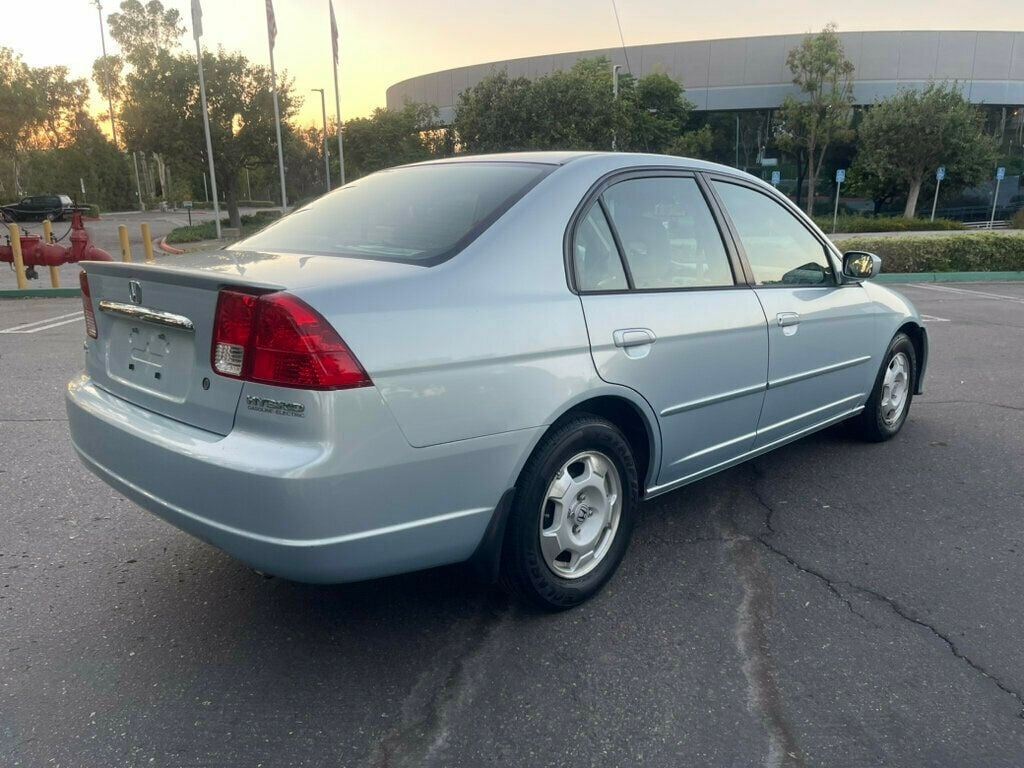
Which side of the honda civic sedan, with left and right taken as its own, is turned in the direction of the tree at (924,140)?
front

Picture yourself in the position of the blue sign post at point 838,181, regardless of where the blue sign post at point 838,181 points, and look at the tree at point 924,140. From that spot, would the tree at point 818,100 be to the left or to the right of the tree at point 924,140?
left

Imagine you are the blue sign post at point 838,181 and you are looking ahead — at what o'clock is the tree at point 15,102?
The tree is roughly at 3 o'clock from the blue sign post.

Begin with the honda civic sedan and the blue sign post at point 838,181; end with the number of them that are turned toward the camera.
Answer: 1

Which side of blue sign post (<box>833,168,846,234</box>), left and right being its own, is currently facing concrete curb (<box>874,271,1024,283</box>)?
front

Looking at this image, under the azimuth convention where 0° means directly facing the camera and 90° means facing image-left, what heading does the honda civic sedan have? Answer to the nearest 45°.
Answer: approximately 225°

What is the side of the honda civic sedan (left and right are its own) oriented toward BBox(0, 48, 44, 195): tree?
left

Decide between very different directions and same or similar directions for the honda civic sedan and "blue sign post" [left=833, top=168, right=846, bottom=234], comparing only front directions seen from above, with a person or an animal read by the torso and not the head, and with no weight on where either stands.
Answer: very different directions

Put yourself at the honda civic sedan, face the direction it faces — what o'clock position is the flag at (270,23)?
The flag is roughly at 10 o'clock from the honda civic sedan.

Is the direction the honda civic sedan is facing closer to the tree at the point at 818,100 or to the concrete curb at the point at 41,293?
the tree

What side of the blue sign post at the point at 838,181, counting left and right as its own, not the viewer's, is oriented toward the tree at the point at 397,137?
right

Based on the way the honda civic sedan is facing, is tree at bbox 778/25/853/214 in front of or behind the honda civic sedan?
in front

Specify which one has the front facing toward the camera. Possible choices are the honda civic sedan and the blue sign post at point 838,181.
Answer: the blue sign post

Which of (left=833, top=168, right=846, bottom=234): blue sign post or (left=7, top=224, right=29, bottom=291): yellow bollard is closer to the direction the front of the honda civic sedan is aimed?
the blue sign post

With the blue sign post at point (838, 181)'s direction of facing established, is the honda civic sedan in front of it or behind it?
in front

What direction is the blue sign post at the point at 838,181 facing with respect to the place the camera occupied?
facing the viewer

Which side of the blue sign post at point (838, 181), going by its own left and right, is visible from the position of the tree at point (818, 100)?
back
